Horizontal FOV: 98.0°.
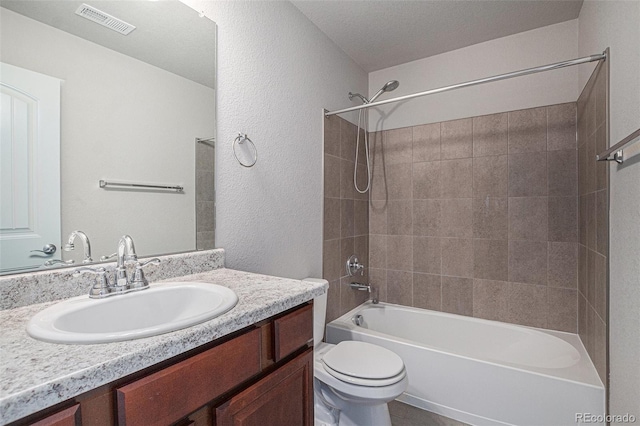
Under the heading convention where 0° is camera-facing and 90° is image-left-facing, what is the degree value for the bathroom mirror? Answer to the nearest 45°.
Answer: approximately 315°

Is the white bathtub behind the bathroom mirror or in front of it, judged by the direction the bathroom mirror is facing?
in front

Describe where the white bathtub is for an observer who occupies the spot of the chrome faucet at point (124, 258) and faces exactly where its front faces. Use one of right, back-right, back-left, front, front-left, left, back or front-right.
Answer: front-left

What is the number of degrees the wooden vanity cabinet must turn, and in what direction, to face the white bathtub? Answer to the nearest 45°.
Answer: approximately 45° to its left
